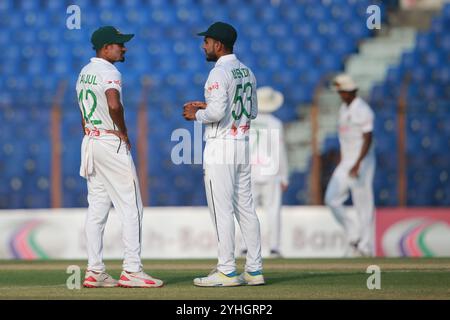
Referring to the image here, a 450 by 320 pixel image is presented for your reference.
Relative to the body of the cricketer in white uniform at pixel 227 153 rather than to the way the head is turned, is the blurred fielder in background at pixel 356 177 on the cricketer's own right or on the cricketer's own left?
on the cricketer's own right

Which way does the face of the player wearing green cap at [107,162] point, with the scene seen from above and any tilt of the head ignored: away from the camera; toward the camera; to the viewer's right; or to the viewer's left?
to the viewer's right

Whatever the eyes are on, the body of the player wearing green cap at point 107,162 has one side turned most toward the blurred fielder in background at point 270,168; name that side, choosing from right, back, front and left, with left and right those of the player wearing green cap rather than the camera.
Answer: front

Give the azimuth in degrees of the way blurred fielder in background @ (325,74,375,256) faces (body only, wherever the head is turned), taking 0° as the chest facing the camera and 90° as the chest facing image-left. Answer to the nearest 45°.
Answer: approximately 45°

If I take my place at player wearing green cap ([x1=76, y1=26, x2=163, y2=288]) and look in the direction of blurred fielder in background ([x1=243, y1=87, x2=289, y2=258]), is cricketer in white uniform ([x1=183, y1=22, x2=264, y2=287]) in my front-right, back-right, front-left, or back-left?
front-right

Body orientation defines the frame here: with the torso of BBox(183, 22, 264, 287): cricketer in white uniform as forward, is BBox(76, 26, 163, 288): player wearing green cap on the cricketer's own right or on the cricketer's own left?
on the cricketer's own left

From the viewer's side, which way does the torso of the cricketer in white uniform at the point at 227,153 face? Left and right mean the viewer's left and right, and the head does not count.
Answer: facing away from the viewer and to the left of the viewer

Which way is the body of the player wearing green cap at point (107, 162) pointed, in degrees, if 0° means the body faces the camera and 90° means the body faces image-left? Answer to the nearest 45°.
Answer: approximately 225°

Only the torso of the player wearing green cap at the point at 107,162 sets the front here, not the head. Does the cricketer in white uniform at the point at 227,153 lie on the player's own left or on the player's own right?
on the player's own right
